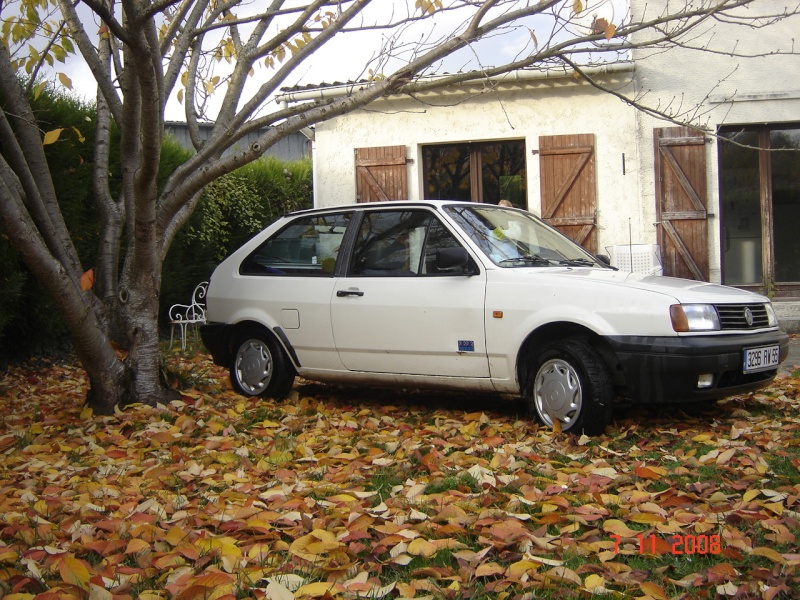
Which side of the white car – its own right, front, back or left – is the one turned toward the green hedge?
back

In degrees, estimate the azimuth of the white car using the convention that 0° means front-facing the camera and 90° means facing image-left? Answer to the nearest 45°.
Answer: approximately 315°
